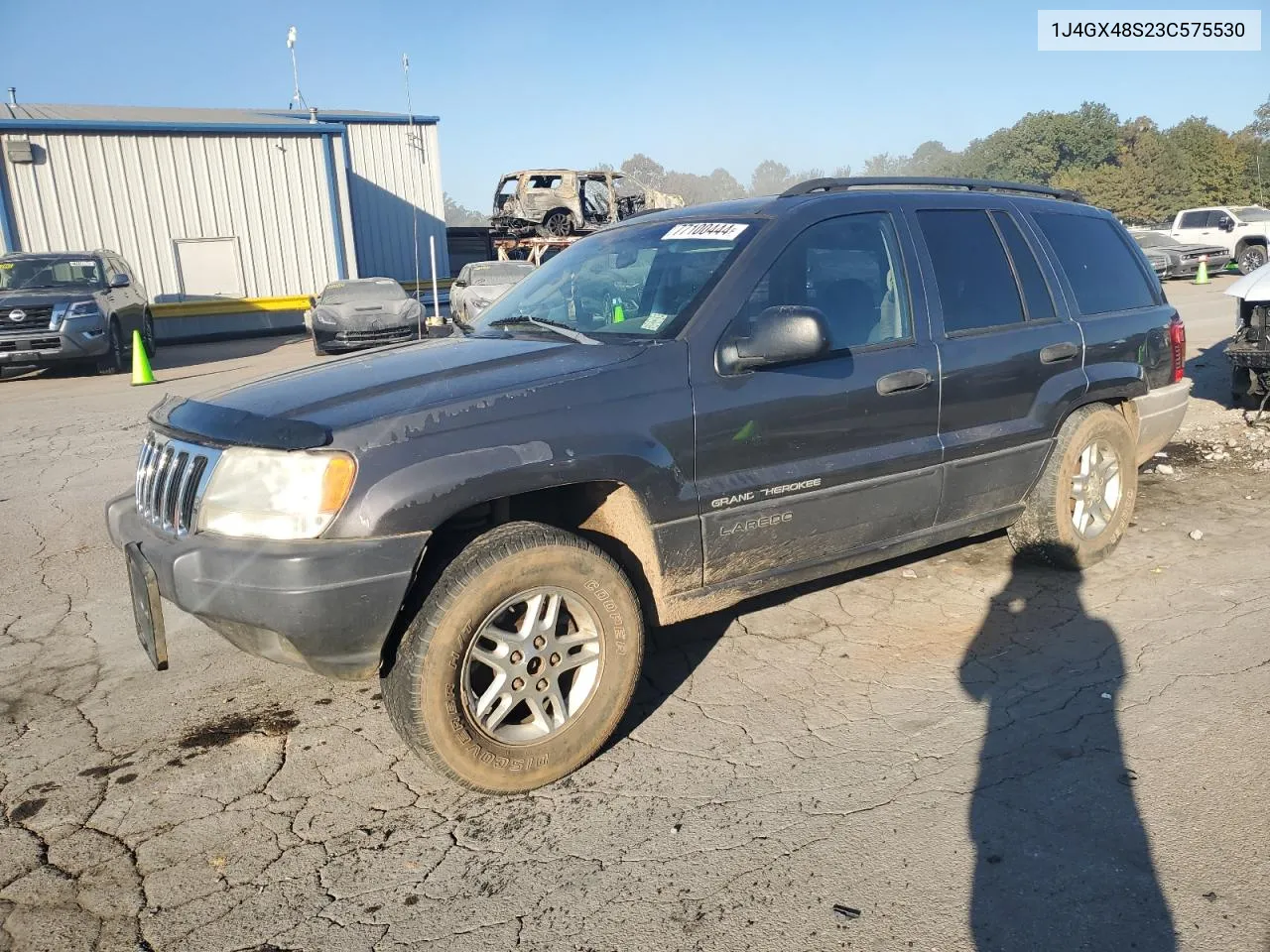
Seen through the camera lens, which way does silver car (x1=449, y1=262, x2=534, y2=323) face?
facing the viewer and to the right of the viewer

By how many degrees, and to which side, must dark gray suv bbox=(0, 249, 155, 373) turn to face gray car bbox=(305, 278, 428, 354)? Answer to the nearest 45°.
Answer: approximately 135° to its left

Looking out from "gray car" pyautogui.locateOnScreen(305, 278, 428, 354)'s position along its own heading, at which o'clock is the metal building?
The metal building is roughly at 5 o'clock from the gray car.

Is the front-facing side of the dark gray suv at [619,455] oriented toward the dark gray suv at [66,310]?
no

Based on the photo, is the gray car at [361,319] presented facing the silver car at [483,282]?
no

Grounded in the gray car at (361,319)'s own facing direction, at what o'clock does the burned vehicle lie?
The burned vehicle is roughly at 7 o'clock from the gray car.

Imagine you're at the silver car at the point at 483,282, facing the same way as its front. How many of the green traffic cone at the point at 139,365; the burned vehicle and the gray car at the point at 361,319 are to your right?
2

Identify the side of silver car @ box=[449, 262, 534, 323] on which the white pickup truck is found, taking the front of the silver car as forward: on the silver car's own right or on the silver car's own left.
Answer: on the silver car's own left

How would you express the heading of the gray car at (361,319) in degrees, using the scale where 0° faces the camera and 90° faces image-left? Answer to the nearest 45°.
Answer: approximately 0°

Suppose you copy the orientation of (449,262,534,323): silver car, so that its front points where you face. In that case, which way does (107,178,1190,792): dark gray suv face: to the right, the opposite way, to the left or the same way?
to the right

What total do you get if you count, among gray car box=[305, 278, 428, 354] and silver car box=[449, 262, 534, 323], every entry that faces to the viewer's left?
0

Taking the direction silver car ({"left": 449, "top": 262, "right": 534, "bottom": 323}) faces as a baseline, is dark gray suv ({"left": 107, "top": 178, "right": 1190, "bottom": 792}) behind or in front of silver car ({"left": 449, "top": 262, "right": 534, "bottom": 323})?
in front

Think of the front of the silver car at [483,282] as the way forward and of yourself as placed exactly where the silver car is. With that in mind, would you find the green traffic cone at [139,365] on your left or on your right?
on your right

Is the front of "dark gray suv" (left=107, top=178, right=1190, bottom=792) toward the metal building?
no

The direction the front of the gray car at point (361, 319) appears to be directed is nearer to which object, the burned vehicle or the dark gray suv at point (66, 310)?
the dark gray suv

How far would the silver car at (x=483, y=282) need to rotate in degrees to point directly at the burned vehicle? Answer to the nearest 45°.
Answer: approximately 135° to its left

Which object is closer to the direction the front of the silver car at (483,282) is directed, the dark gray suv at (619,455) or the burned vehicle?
the dark gray suv

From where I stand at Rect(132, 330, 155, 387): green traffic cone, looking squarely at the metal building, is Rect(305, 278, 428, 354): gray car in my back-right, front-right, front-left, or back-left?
front-right

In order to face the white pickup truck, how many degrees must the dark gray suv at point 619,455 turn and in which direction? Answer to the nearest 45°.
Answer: approximately 180°

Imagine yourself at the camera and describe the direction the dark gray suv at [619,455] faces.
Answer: facing the viewer and to the left of the viewer

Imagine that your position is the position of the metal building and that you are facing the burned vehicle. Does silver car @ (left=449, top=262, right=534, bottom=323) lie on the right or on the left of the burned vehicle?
right

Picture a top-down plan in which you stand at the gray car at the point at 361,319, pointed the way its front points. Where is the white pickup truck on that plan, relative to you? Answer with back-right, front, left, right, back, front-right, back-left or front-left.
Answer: left

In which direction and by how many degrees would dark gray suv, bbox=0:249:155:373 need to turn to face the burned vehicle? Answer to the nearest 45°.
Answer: approximately 180°
